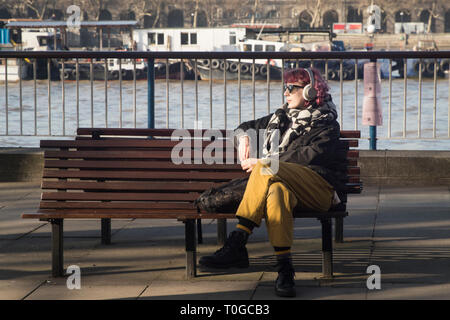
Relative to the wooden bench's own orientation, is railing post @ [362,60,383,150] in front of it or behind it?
behind

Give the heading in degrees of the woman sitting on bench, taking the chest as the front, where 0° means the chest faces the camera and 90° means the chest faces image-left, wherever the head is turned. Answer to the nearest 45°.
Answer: approximately 45°

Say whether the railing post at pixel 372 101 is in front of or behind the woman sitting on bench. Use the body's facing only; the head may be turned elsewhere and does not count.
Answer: behind

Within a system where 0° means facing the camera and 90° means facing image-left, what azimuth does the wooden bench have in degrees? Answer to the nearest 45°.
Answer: approximately 0°

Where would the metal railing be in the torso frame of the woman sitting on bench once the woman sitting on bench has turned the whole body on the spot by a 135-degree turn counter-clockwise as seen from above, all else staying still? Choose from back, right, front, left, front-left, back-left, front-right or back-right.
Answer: left

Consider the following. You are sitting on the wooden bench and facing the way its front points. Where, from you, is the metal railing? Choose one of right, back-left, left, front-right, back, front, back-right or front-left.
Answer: back

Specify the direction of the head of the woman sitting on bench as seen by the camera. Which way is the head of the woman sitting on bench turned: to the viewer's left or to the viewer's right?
to the viewer's left
